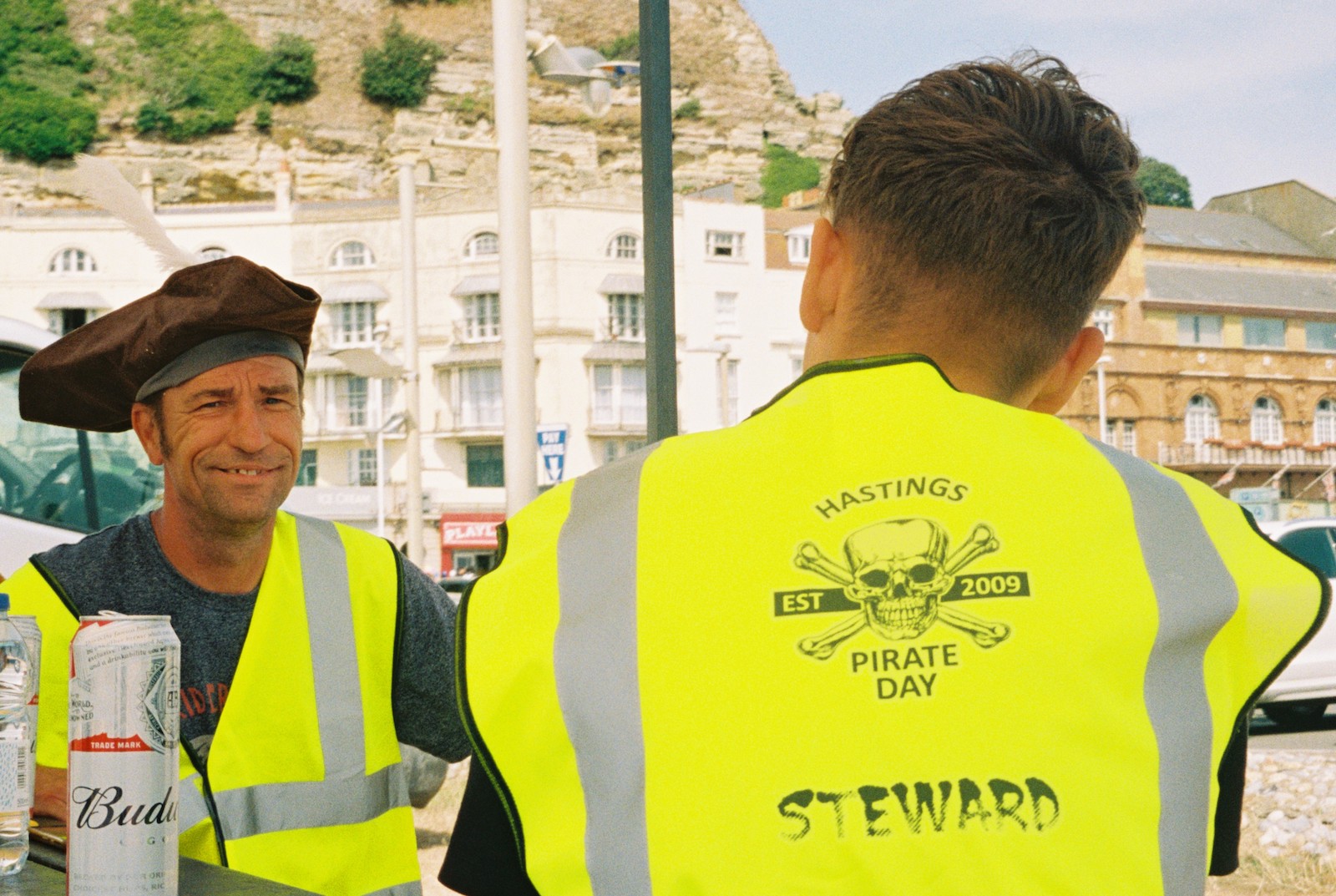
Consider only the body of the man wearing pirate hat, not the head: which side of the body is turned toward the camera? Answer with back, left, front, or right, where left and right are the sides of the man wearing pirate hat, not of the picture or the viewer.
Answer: front

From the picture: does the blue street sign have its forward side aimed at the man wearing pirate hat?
yes

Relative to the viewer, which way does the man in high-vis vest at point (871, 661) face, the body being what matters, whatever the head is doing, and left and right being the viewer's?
facing away from the viewer

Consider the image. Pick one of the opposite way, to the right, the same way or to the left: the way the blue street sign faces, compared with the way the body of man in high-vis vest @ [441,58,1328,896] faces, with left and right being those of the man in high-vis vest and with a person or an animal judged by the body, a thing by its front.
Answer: the opposite way

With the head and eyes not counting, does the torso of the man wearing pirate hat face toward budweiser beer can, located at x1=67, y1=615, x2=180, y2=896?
yes

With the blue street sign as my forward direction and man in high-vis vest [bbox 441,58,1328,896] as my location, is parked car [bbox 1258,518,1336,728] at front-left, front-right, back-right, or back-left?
front-right

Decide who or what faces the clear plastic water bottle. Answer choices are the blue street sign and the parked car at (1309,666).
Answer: the blue street sign

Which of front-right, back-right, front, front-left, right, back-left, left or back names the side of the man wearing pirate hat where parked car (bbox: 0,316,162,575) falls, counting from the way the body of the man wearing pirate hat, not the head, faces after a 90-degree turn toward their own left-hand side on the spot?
left

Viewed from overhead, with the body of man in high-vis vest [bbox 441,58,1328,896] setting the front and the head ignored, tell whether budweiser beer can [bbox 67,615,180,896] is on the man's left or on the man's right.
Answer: on the man's left

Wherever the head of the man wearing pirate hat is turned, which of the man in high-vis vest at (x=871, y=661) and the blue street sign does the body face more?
the man in high-vis vest

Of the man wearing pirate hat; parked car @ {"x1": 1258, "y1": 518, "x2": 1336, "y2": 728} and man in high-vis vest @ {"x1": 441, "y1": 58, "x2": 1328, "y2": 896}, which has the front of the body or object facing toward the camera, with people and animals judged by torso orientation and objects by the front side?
the man wearing pirate hat

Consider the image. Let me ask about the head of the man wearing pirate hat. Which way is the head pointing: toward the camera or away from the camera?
toward the camera
